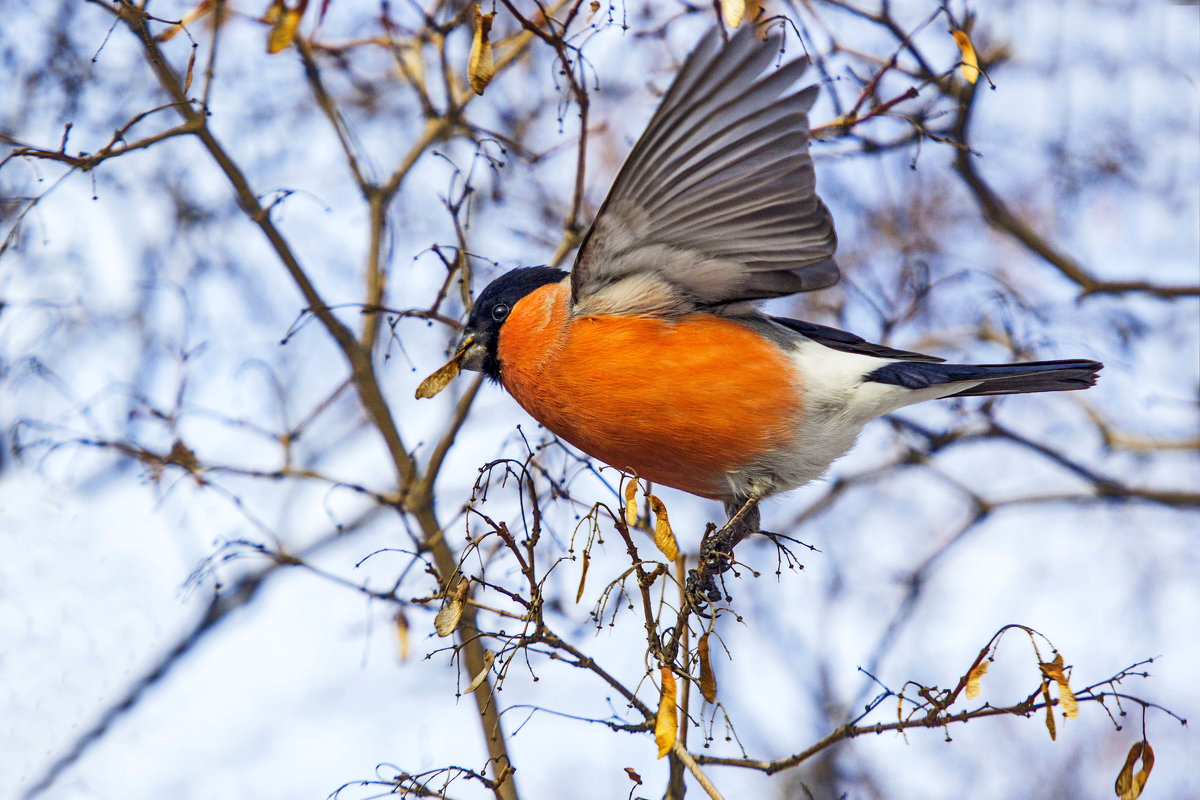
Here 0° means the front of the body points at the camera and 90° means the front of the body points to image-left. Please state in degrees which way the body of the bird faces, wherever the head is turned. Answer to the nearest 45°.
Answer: approximately 90°

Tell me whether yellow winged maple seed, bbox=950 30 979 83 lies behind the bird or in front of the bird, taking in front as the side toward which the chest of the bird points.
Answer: behind

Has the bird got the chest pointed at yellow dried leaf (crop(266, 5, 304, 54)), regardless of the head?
no

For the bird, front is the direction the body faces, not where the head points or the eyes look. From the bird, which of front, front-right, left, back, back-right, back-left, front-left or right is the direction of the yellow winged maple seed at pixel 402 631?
front
